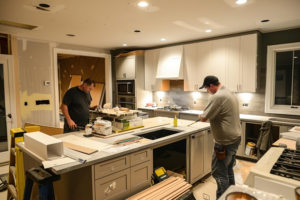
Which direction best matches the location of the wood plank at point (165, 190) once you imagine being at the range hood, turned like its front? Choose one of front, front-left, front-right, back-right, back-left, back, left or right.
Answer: front-left

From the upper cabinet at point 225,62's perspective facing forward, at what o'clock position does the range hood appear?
The range hood is roughly at 2 o'clock from the upper cabinet.

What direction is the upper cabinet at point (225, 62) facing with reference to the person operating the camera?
facing the viewer and to the left of the viewer

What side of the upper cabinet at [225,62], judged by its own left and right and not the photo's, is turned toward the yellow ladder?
front

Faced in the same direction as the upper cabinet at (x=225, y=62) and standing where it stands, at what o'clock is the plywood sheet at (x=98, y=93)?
The plywood sheet is roughly at 2 o'clock from the upper cabinet.

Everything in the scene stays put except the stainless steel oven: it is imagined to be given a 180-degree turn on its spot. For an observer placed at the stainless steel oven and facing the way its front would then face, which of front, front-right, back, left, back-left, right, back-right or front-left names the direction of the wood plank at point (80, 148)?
back-right

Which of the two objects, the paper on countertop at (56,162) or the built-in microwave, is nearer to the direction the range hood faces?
the paper on countertop

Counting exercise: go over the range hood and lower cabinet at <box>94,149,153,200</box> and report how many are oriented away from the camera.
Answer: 0

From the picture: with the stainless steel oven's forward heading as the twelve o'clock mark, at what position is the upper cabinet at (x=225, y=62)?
The upper cabinet is roughly at 9 o'clock from the stainless steel oven.

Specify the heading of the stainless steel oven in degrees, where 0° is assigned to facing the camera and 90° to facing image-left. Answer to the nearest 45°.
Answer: approximately 45°

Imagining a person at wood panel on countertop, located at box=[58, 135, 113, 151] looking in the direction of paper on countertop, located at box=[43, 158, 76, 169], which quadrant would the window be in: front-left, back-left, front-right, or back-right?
back-left

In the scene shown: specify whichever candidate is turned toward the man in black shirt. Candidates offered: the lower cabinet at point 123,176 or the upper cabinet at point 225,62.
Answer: the upper cabinet

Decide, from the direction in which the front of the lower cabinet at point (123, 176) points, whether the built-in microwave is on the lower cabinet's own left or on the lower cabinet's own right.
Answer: on the lower cabinet's own left

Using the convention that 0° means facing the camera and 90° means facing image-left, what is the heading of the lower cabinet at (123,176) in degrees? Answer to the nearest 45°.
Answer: approximately 315°

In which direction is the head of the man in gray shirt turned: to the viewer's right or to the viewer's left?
to the viewer's left
